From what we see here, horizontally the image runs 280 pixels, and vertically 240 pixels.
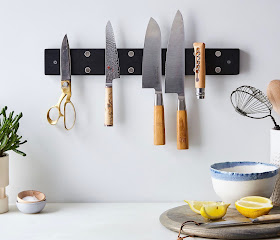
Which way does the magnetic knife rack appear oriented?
toward the camera
